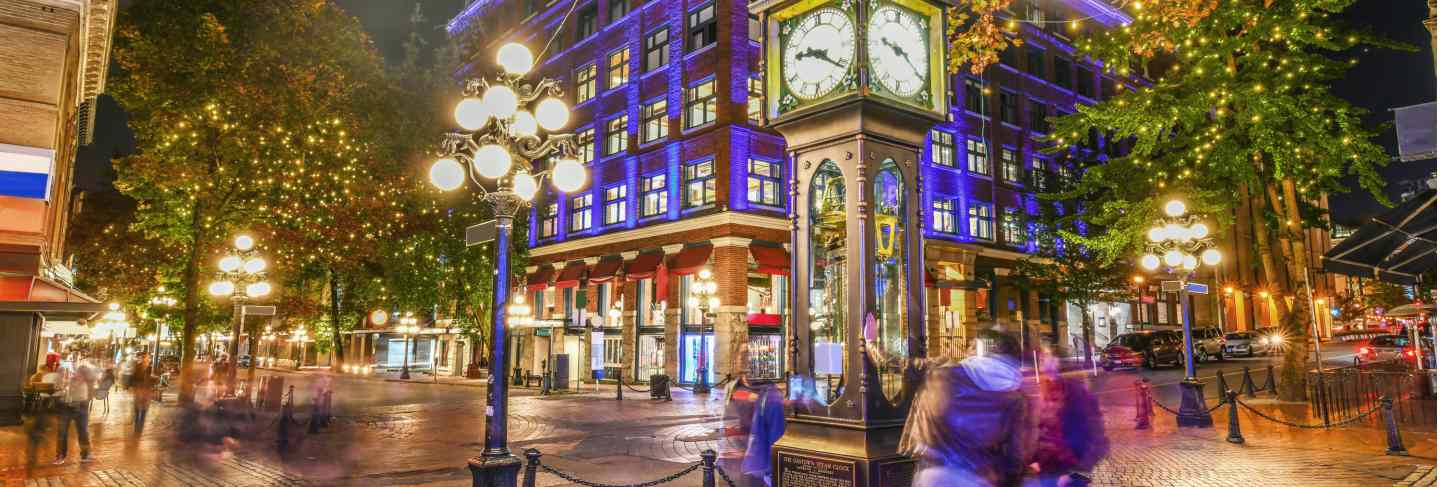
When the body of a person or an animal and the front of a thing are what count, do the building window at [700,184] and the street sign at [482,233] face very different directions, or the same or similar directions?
same or similar directions

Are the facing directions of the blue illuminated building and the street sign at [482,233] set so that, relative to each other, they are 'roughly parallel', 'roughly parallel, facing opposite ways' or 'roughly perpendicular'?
roughly parallel

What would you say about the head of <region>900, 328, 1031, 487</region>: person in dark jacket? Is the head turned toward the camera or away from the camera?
away from the camera

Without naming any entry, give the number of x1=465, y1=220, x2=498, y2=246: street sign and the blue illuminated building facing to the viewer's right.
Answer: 0

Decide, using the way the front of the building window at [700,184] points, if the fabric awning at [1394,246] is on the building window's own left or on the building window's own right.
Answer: on the building window's own left

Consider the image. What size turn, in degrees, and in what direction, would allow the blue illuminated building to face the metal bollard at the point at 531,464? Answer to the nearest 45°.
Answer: approximately 45° to its left

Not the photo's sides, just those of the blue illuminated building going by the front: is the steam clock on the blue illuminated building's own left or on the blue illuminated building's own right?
on the blue illuminated building's own left

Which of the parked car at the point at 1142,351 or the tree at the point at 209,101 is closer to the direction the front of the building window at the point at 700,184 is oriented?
the tree

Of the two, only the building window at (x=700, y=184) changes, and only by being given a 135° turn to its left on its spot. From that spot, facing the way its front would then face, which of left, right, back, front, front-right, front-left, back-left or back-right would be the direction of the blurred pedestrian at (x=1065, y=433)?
right

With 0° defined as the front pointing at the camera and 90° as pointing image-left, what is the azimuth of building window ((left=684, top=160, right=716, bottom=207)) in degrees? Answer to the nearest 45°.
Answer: approximately 45°

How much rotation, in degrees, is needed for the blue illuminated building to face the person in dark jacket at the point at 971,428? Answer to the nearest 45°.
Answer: approximately 45° to its left

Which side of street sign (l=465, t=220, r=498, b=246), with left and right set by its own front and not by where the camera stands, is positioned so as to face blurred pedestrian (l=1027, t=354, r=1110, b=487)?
left
